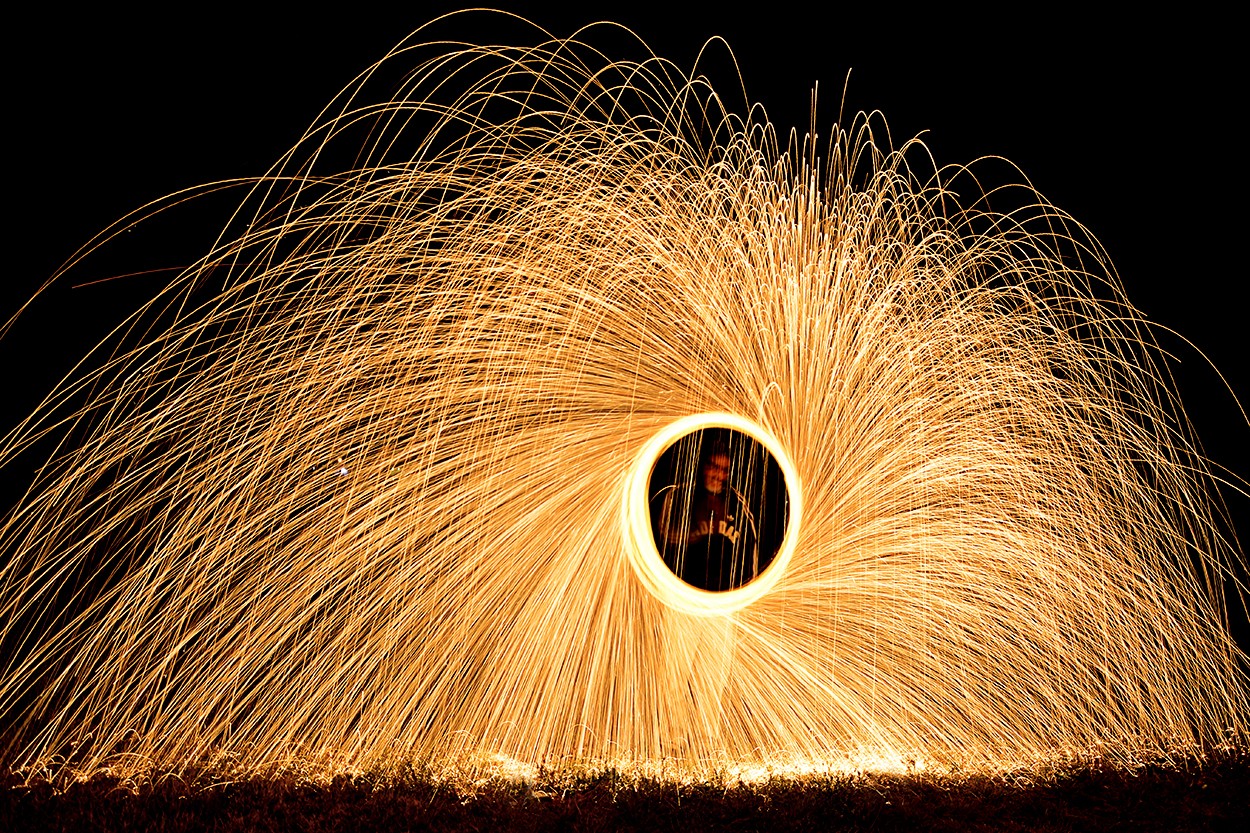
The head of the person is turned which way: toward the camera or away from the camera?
toward the camera

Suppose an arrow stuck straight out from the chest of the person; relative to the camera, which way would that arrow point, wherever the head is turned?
toward the camera
